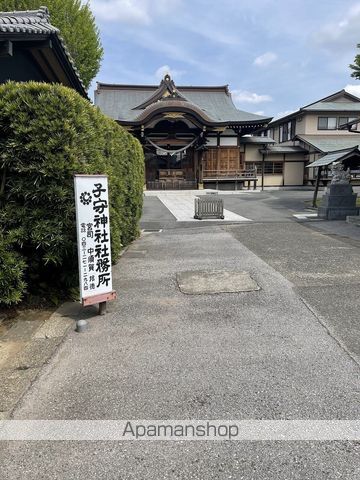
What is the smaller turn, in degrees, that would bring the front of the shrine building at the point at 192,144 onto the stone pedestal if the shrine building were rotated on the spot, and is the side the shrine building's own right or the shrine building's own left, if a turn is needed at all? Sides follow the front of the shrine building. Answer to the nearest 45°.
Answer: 0° — it already faces it

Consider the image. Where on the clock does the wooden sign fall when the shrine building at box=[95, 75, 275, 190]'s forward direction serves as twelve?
The wooden sign is roughly at 12 o'clock from the shrine building.

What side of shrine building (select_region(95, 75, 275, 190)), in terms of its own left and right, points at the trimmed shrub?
front

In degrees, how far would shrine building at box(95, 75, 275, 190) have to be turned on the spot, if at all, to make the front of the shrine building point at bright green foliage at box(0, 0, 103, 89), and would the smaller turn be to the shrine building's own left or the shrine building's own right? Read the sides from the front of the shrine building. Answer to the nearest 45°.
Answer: approximately 45° to the shrine building's own right

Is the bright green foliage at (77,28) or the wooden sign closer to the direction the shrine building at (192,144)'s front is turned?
the wooden sign

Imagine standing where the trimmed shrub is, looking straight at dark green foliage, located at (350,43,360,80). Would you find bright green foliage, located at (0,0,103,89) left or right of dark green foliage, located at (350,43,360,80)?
left

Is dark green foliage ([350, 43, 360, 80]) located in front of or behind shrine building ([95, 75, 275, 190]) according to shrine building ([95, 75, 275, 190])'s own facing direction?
in front

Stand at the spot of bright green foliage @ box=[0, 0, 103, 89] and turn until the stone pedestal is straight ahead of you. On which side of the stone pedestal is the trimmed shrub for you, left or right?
right

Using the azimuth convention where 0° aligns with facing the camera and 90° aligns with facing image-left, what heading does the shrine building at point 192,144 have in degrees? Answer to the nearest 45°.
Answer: approximately 0°
